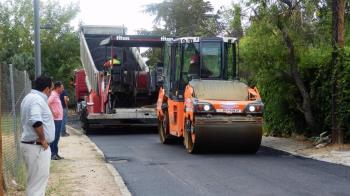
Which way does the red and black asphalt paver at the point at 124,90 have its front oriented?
away from the camera

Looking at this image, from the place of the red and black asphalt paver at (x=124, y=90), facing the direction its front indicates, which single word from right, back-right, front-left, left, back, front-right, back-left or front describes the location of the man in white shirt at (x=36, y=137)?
back

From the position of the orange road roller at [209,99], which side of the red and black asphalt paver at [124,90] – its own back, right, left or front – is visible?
back

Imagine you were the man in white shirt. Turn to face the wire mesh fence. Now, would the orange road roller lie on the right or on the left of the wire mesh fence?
right
